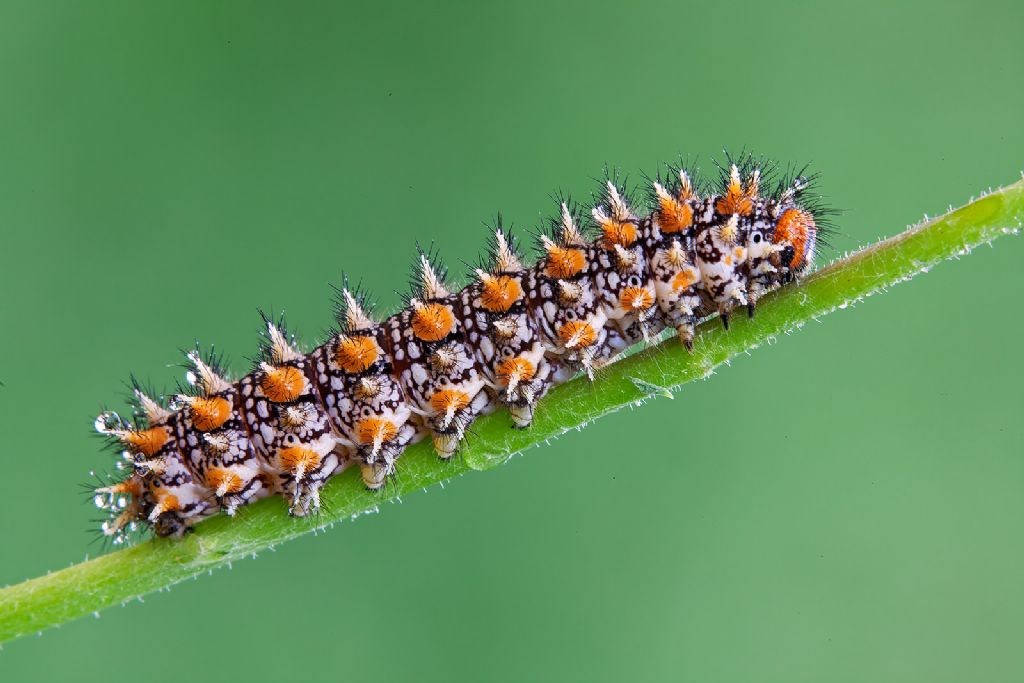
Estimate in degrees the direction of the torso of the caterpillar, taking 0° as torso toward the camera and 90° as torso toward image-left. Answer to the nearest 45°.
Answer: approximately 270°
